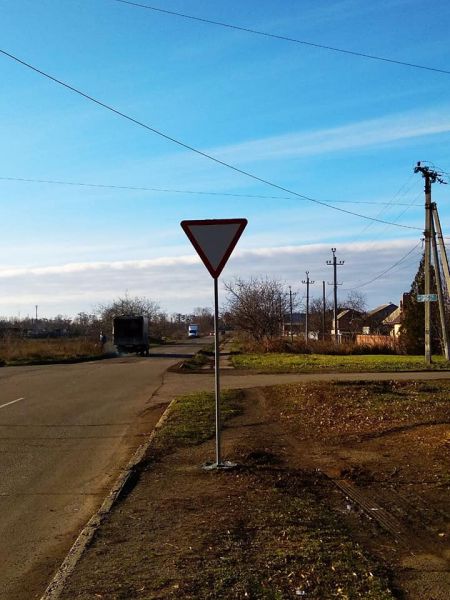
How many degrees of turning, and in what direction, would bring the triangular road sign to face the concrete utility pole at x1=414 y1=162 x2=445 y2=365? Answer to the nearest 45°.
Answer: approximately 135° to its left

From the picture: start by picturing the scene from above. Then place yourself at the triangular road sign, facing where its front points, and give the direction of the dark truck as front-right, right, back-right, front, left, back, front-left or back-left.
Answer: back

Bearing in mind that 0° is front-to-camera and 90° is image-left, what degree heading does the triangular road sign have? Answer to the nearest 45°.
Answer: approximately 0°
